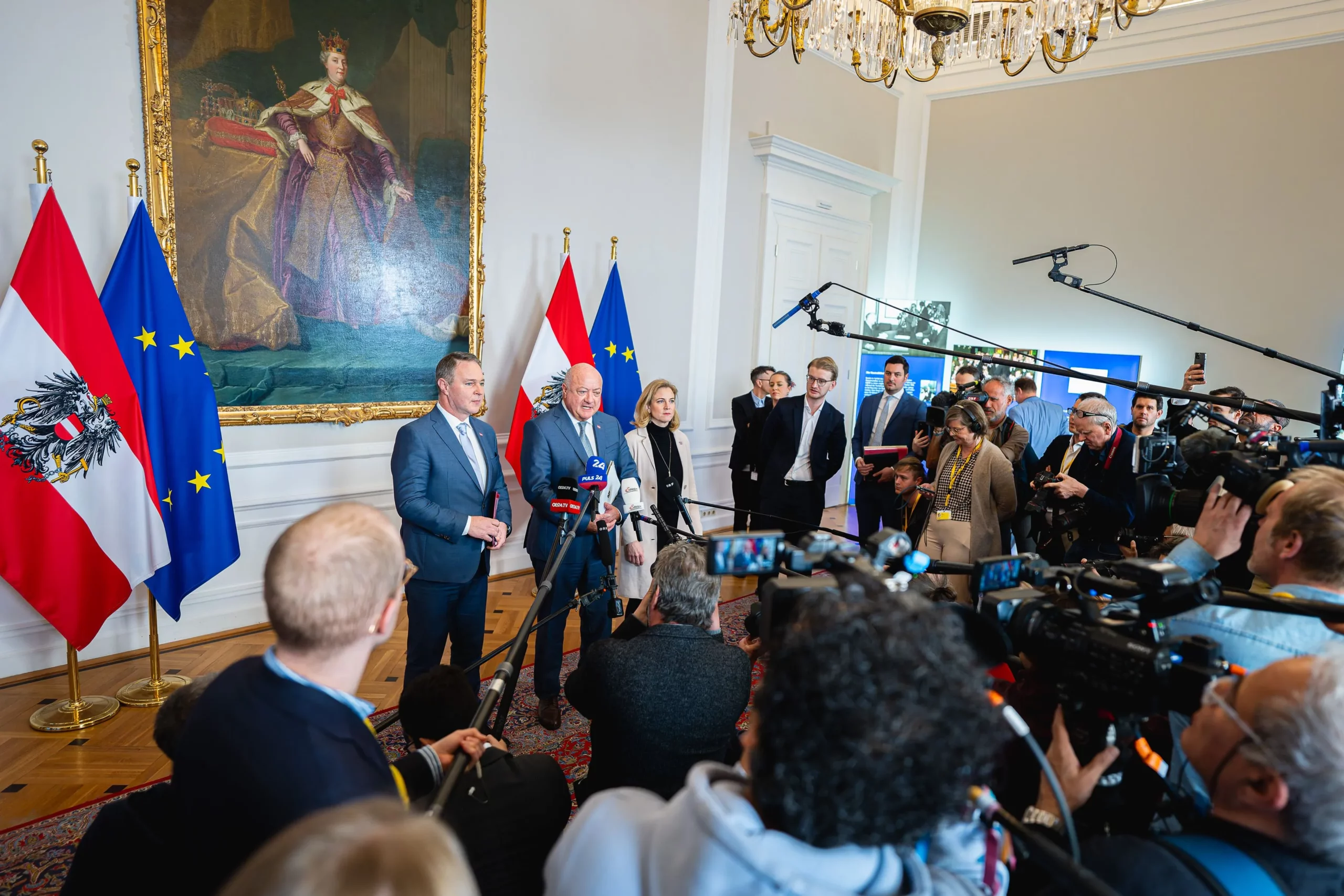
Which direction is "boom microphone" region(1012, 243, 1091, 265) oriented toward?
to the viewer's left

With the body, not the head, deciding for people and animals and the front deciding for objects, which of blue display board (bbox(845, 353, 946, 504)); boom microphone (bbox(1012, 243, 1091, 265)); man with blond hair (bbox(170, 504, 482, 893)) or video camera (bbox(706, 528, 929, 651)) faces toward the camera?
the blue display board

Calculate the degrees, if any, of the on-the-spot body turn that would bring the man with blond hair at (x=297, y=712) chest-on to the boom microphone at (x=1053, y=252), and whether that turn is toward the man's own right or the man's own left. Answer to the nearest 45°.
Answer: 0° — they already face it

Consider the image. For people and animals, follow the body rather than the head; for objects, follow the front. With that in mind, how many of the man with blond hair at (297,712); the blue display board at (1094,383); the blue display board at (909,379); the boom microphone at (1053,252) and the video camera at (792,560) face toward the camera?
2

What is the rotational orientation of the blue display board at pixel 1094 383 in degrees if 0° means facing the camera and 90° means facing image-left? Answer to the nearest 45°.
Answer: approximately 0°

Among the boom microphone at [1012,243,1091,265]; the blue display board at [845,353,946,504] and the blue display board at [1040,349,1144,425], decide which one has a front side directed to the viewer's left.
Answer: the boom microphone
